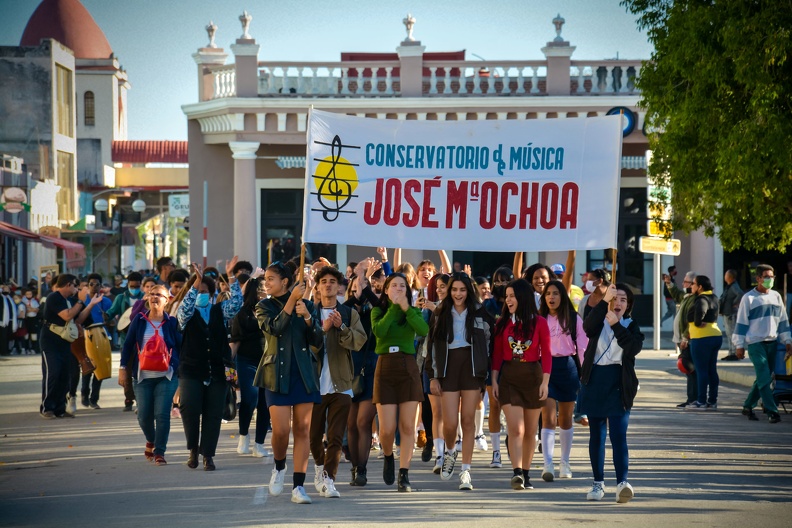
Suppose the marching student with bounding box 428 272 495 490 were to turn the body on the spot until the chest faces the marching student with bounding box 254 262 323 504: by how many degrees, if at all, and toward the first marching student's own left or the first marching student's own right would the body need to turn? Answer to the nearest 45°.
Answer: approximately 45° to the first marching student's own right

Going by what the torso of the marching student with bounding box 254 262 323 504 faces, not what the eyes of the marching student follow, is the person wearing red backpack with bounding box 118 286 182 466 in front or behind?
behind

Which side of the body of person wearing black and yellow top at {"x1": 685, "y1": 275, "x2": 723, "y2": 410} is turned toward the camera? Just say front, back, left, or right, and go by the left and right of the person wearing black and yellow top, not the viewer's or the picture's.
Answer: left

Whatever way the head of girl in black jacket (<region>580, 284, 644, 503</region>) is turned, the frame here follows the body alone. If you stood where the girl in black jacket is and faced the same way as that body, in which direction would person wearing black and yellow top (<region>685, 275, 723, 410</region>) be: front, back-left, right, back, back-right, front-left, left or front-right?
back

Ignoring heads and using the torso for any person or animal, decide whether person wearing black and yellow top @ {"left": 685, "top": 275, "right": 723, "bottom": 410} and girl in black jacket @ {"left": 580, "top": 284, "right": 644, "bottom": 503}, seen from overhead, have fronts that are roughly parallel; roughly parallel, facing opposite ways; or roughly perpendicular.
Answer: roughly perpendicular

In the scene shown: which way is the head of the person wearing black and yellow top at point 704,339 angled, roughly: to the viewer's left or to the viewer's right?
to the viewer's left
